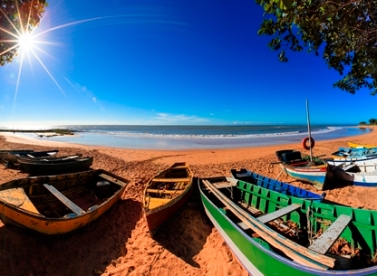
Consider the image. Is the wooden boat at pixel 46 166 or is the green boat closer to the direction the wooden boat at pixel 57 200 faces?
the green boat

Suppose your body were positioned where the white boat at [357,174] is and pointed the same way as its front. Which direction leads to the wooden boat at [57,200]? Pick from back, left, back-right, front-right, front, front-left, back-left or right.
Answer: front-left

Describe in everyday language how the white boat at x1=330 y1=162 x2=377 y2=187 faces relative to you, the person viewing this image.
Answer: facing to the left of the viewer

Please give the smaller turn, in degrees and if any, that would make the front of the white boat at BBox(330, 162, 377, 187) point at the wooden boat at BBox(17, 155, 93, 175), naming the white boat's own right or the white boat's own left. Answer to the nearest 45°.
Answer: approximately 45° to the white boat's own left

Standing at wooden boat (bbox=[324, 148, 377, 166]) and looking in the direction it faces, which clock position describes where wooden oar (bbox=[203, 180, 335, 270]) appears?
The wooden oar is roughly at 9 o'clock from the wooden boat.

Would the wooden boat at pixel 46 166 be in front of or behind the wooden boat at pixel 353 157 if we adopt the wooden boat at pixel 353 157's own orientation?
in front
